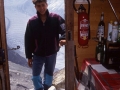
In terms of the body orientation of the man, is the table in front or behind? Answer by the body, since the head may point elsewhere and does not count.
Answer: in front

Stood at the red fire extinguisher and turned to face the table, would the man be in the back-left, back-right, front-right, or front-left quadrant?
back-right

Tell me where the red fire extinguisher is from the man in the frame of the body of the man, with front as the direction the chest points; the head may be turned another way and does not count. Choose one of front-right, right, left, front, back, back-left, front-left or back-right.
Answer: front-left

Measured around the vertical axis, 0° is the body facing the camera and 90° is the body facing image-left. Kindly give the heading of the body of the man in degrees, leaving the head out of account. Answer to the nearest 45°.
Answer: approximately 0°

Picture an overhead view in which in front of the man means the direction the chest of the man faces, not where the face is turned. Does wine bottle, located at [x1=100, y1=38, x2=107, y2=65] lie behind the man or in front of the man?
in front

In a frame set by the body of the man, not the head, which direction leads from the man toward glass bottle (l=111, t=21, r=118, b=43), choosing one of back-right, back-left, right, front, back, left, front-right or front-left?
front-left
